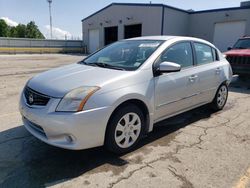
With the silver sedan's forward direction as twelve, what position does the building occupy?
The building is roughly at 5 o'clock from the silver sedan.

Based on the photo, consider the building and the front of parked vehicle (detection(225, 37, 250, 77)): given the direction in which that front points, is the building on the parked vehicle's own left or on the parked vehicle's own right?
on the parked vehicle's own right

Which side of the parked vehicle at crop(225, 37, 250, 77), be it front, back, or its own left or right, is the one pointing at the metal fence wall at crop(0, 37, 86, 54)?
right

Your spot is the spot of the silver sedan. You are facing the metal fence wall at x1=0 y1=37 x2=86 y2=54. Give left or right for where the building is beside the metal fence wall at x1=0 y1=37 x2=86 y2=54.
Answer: right

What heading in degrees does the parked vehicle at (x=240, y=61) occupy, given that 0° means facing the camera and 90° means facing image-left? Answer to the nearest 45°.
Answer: approximately 45°

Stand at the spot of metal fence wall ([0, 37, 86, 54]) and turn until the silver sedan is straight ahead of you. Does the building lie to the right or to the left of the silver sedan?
left

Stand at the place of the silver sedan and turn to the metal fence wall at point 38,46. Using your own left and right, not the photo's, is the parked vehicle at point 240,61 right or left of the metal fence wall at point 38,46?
right

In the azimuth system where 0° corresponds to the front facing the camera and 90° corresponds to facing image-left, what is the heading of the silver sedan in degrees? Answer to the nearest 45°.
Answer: approximately 45°

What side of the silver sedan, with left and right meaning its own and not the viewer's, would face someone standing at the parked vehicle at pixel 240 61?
back

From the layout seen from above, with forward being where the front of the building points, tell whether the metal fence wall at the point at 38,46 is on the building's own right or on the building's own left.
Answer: on the building's own right
